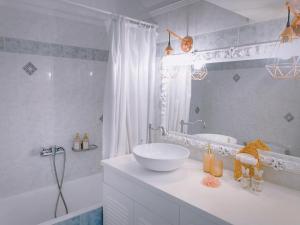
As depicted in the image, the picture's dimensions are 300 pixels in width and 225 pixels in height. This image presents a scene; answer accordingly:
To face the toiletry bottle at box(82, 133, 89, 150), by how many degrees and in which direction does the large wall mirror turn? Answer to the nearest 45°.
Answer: approximately 45° to its right

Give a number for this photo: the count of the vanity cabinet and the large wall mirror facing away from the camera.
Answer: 0

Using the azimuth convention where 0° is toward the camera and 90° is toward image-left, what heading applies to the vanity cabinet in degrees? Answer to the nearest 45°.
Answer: approximately 45°

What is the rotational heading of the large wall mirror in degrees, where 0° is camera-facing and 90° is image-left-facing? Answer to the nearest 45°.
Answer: approximately 45°
